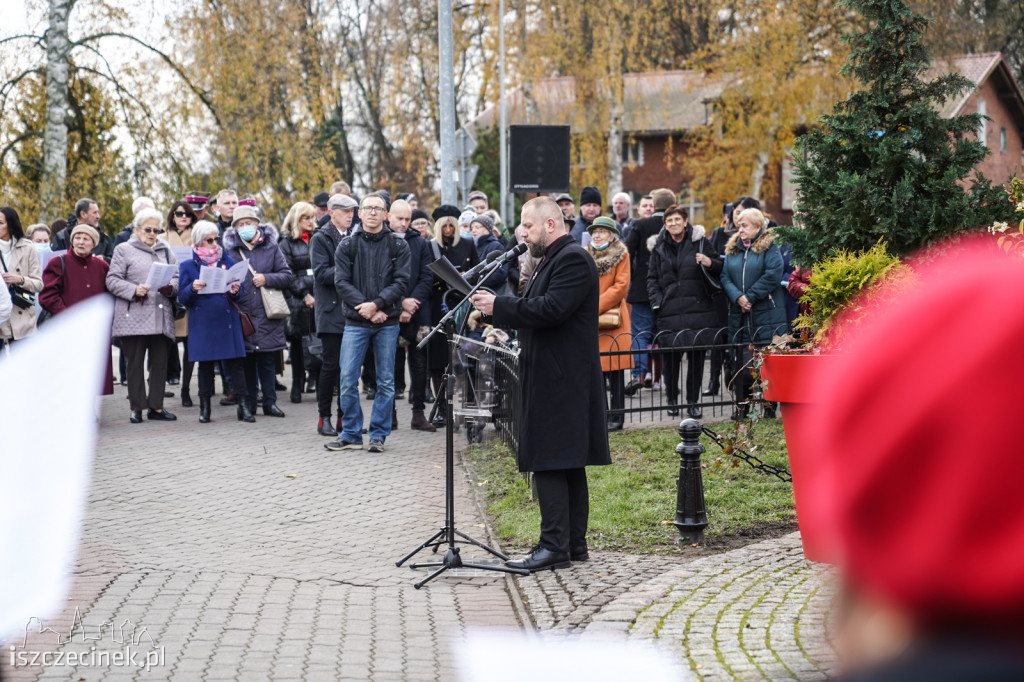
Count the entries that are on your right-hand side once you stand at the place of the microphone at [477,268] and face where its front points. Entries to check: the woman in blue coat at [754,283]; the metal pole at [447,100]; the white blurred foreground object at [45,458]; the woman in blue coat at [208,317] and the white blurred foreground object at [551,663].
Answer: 2

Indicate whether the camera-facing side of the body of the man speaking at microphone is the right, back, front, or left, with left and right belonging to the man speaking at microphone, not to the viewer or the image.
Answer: left

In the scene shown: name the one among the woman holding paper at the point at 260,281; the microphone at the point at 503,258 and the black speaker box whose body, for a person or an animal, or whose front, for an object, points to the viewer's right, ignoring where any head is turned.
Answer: the microphone

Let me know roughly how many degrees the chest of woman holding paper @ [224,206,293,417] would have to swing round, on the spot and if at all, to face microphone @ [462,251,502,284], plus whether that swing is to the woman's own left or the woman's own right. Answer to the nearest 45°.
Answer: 0° — they already face it

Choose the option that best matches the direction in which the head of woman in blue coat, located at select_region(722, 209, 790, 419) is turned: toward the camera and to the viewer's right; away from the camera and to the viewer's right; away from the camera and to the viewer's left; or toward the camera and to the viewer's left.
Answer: toward the camera and to the viewer's left

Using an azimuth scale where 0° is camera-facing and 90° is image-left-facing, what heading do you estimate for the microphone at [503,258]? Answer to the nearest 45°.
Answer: approximately 270°

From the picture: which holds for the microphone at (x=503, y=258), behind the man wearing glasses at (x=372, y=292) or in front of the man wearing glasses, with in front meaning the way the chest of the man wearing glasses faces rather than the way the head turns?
in front

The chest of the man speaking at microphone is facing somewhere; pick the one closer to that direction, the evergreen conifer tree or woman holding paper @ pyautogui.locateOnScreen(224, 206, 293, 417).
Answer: the woman holding paper

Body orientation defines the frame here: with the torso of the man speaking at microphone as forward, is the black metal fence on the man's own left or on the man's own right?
on the man's own right

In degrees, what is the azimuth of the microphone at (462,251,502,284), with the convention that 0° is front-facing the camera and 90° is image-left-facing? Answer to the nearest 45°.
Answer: approximately 270°

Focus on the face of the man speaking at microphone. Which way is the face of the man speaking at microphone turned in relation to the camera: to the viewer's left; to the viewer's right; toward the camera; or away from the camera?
to the viewer's left

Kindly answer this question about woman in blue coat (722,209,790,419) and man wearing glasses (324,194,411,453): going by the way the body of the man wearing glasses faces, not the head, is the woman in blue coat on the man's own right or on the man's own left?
on the man's own left
